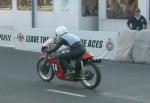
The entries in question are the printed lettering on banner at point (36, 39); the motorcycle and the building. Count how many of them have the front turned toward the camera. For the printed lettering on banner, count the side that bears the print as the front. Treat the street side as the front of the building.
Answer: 2

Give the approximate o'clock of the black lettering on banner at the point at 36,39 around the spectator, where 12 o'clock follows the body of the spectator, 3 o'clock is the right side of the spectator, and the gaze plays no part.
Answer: The black lettering on banner is roughly at 3 o'clock from the spectator.

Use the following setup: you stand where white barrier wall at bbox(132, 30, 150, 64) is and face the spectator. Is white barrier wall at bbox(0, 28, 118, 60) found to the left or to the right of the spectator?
left

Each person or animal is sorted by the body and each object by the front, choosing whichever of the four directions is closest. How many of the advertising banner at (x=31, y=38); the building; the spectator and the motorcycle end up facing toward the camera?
3
